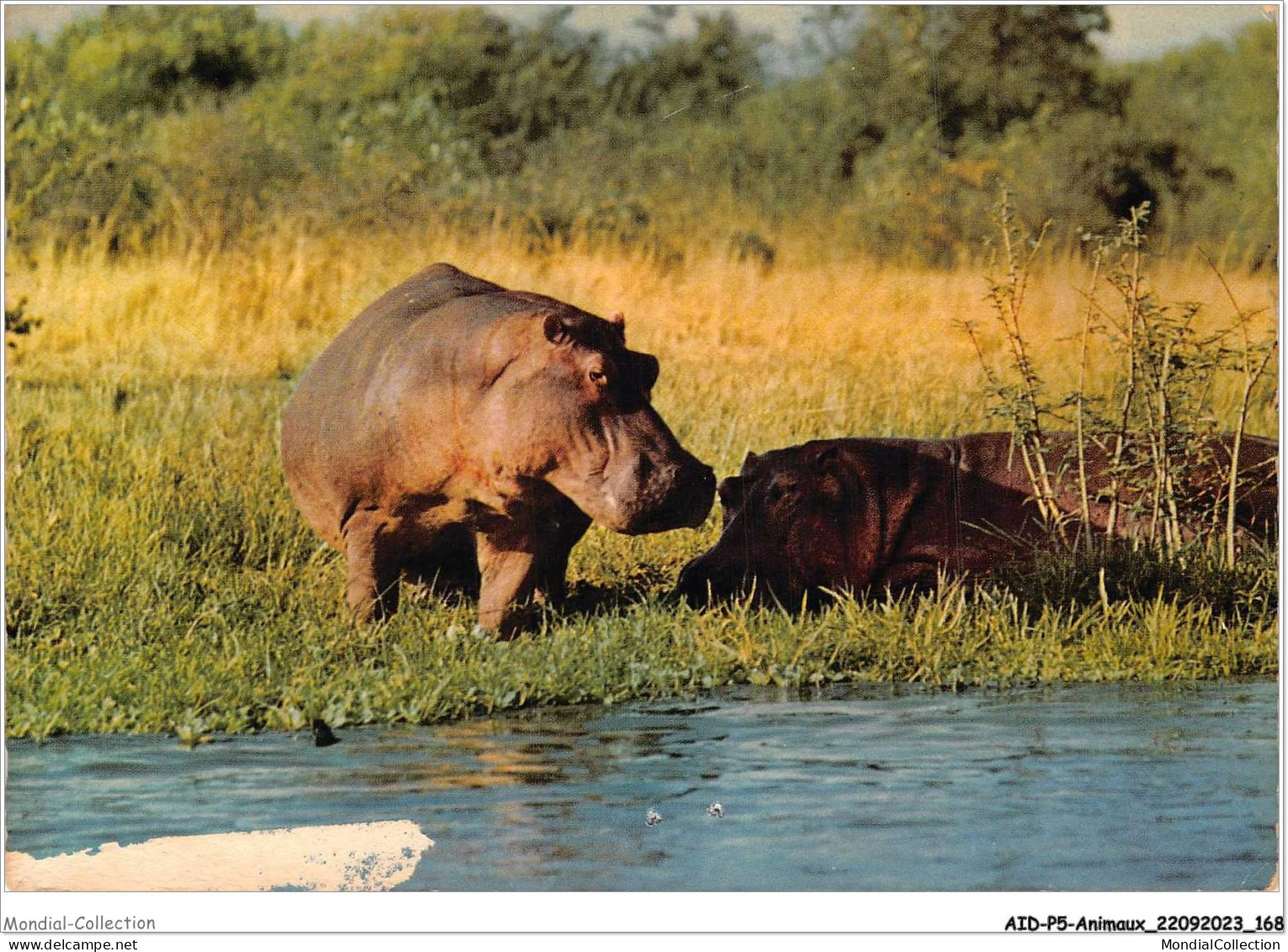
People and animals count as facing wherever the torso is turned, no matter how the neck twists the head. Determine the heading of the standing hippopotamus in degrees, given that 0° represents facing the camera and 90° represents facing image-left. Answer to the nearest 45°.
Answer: approximately 315°

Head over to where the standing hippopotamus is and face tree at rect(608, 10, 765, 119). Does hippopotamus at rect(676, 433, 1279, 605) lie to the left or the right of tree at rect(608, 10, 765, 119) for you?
right

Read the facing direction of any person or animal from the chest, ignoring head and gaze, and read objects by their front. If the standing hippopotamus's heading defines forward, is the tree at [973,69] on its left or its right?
on its left

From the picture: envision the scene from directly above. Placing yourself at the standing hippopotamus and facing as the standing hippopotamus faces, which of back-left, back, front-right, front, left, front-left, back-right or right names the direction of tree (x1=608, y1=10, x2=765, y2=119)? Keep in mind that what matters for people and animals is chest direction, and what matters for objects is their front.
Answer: back-left
